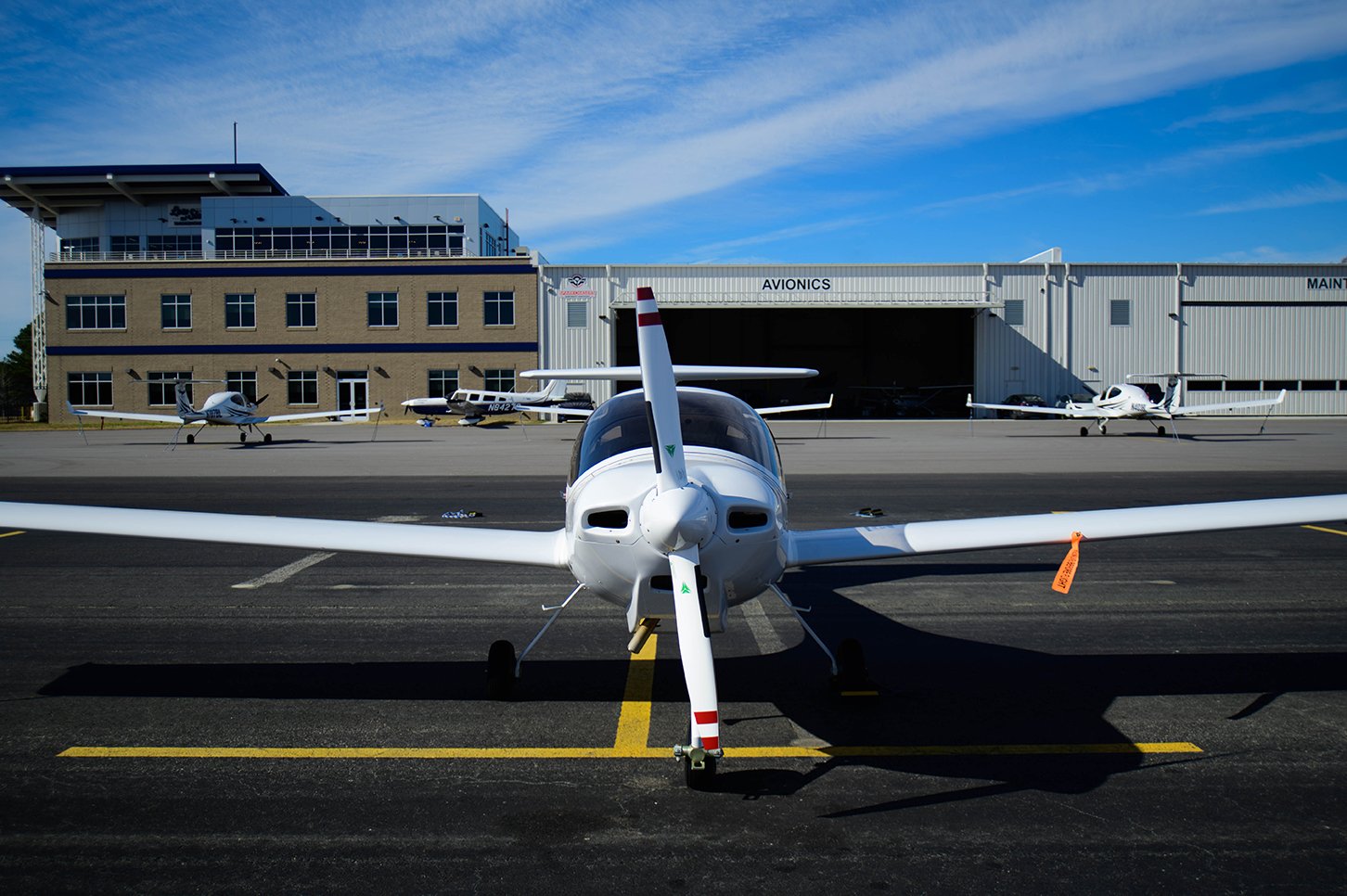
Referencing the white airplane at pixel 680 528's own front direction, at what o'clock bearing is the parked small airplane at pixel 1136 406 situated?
The parked small airplane is roughly at 7 o'clock from the white airplane.

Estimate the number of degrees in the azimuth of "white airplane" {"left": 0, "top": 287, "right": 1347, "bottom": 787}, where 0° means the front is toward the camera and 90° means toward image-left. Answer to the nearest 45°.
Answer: approximately 0°
